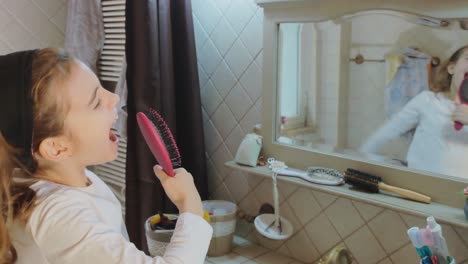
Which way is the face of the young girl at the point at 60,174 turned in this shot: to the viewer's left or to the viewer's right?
to the viewer's right

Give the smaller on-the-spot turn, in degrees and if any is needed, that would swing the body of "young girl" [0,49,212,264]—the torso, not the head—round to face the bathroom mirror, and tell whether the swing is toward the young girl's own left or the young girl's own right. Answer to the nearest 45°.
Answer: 0° — they already face it

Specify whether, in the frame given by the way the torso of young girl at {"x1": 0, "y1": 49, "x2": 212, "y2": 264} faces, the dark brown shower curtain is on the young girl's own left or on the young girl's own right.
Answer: on the young girl's own left

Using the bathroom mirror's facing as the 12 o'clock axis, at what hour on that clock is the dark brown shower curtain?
The dark brown shower curtain is roughly at 2 o'clock from the bathroom mirror.

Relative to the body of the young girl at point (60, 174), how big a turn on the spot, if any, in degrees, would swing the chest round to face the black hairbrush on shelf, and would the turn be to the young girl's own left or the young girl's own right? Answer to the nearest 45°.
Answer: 0° — they already face it

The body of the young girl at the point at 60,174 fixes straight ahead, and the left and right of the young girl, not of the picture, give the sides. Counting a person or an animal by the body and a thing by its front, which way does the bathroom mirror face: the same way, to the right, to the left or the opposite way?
the opposite way

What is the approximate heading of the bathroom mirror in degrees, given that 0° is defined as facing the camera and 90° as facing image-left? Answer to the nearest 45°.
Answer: approximately 45°

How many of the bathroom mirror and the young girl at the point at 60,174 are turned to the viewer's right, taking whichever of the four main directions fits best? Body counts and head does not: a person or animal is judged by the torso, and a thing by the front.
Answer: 1

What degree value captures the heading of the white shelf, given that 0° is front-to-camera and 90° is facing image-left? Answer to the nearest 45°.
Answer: approximately 45°

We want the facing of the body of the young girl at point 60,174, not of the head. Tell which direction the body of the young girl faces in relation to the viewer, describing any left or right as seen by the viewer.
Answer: facing to the right of the viewer
